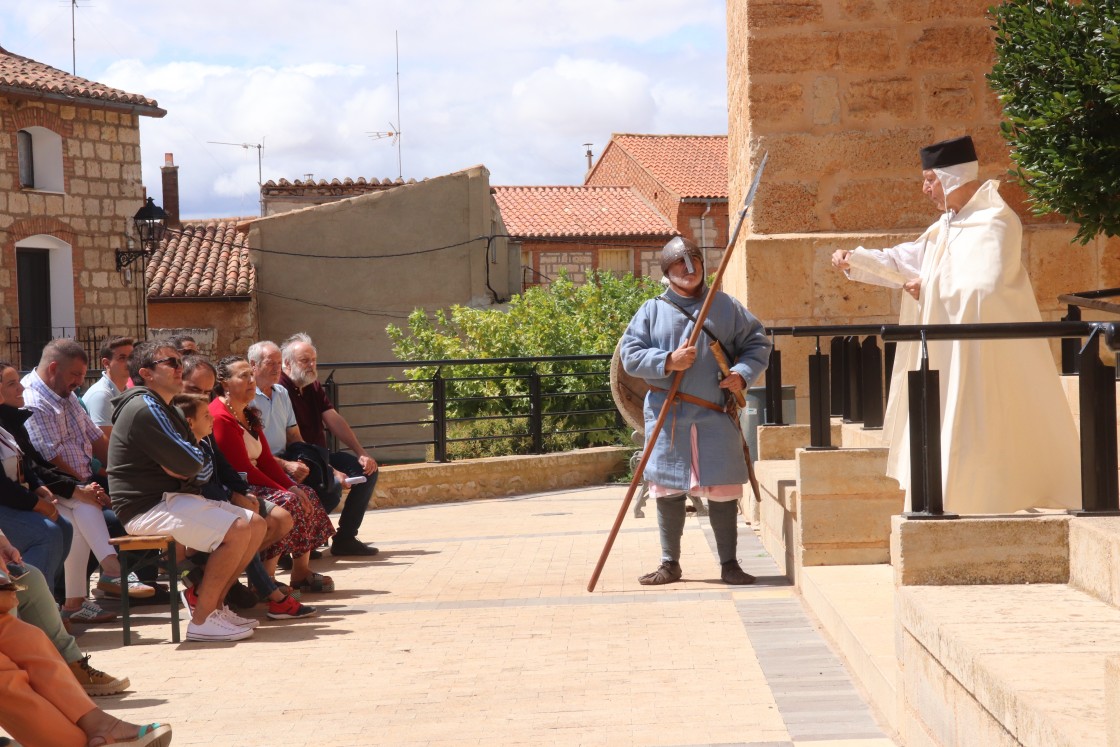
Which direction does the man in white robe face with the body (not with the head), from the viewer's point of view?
to the viewer's left

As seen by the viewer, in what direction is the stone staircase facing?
to the viewer's left

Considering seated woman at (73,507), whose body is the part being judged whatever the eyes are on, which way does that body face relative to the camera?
to the viewer's right

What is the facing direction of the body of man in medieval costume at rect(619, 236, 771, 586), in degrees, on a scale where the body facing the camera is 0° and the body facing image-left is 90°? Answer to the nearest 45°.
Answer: approximately 0°

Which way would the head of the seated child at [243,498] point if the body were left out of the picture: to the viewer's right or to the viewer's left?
to the viewer's right

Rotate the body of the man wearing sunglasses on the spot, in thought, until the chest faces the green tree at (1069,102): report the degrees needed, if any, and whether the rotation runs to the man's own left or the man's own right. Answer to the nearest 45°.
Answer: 0° — they already face it

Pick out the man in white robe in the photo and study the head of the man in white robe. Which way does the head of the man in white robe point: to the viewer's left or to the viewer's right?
to the viewer's left

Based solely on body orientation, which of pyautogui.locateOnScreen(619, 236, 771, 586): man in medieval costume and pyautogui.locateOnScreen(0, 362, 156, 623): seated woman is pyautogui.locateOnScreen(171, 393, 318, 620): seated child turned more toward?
the man in medieval costume

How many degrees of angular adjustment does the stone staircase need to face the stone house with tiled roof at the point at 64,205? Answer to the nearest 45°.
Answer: approximately 45° to its right

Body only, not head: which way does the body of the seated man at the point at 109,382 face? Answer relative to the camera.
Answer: to the viewer's right

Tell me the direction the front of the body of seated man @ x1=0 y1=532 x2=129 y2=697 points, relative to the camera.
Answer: to the viewer's right

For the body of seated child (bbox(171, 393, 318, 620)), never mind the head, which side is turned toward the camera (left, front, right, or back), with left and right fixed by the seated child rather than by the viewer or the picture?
right

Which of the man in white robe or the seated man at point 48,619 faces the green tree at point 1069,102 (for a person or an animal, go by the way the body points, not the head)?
the seated man

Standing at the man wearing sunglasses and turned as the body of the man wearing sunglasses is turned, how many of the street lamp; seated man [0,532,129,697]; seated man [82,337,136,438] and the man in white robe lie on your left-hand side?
2

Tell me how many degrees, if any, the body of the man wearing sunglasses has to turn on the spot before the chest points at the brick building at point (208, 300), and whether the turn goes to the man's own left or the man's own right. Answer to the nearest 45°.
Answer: approximately 90° to the man's own left
